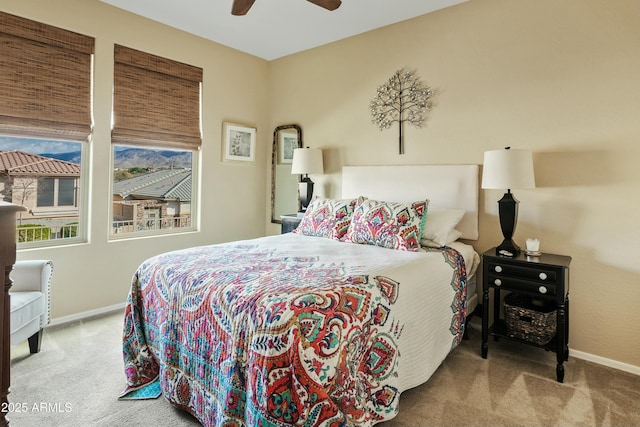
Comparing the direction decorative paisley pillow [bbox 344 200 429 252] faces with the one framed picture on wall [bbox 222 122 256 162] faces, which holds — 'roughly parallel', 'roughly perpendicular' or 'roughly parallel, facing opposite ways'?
roughly perpendicular

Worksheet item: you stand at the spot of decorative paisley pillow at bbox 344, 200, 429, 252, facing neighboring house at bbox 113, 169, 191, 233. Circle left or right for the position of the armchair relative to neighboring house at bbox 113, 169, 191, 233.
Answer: left

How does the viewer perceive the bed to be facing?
facing the viewer and to the left of the viewer

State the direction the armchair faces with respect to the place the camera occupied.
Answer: facing the viewer and to the right of the viewer

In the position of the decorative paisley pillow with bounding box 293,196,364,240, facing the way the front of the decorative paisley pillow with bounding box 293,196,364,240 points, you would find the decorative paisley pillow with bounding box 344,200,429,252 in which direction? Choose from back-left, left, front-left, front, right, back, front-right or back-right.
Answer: left

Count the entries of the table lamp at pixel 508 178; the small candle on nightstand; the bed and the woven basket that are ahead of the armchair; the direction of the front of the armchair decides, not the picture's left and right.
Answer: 4

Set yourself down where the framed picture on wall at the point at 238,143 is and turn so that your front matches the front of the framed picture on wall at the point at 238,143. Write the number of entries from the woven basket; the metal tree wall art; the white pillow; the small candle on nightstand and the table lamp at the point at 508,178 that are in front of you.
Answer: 5

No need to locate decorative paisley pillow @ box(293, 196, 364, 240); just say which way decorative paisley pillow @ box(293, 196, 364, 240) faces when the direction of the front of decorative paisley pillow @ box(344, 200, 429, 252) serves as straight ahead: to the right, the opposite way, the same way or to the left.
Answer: the same way

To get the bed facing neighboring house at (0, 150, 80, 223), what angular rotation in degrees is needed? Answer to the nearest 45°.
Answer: approximately 90° to its right

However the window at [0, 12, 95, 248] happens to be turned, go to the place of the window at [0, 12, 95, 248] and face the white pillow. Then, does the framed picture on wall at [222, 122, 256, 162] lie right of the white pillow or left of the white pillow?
left

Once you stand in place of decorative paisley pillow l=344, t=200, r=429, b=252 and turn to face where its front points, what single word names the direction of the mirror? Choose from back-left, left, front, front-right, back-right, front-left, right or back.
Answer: right

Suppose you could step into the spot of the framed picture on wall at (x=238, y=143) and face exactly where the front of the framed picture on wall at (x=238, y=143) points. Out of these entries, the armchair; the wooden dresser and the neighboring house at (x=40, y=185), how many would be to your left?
0

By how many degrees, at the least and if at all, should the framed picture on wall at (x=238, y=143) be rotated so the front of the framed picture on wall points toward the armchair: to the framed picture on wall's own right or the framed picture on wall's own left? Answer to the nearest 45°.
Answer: approximately 90° to the framed picture on wall's own right

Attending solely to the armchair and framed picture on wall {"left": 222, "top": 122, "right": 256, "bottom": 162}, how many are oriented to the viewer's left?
0

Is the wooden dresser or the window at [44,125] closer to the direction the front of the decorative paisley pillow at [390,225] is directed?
the wooden dresser

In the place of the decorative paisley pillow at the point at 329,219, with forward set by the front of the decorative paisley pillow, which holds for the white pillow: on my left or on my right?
on my left

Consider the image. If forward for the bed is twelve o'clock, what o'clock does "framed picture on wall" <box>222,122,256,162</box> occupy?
The framed picture on wall is roughly at 4 o'clock from the bed.
